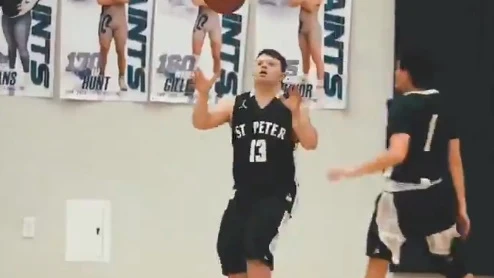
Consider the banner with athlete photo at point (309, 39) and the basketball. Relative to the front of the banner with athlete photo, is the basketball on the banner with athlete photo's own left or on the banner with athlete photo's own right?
on the banner with athlete photo's own right

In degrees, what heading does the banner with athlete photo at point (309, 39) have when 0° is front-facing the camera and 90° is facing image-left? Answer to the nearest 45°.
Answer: approximately 0°

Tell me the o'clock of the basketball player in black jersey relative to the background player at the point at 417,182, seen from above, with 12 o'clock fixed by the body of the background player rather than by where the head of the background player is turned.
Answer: The basketball player in black jersey is roughly at 10 o'clock from the background player.

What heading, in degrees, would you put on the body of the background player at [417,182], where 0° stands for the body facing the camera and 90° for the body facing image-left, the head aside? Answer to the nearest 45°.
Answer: approximately 135°

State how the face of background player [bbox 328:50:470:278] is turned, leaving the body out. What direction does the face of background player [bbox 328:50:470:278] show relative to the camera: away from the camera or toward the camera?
away from the camera
